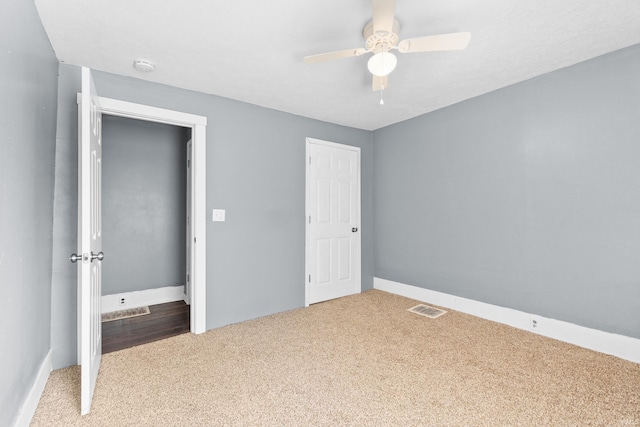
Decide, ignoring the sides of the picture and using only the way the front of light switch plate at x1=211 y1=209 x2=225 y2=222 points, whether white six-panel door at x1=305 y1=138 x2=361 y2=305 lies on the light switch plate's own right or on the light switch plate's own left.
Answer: on the light switch plate's own left

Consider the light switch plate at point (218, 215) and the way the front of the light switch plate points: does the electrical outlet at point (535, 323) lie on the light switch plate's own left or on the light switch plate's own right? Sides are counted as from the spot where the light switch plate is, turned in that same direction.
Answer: on the light switch plate's own left

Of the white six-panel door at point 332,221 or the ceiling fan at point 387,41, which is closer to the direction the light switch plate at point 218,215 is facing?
the ceiling fan

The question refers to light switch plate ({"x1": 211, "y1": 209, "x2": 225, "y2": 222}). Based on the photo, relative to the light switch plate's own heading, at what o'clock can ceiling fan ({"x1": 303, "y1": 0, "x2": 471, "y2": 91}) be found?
The ceiling fan is roughly at 11 o'clock from the light switch plate.

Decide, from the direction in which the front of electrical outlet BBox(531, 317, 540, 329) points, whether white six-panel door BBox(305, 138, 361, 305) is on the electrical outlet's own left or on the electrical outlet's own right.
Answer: on the electrical outlet's own right

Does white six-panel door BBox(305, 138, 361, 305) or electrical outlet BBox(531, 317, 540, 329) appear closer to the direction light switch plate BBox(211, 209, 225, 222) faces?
the electrical outlet
